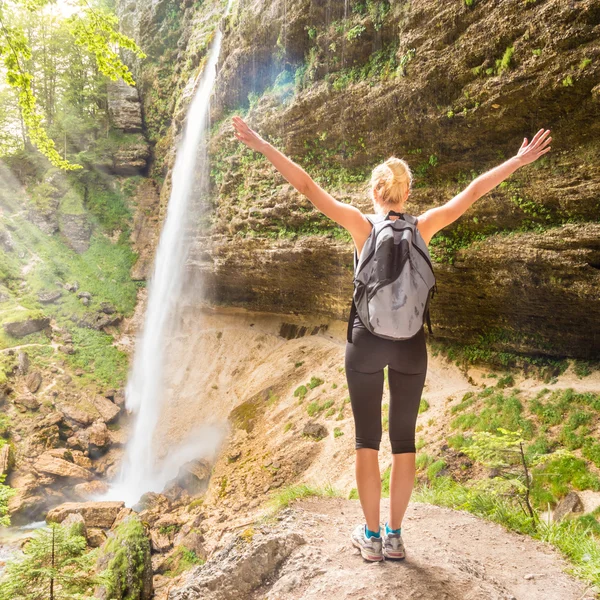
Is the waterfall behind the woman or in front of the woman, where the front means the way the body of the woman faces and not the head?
in front

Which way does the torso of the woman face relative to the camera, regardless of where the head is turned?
away from the camera

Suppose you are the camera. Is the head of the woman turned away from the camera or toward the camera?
away from the camera

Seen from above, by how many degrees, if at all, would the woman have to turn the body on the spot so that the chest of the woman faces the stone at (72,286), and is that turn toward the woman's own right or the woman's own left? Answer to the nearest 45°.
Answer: approximately 45° to the woman's own left

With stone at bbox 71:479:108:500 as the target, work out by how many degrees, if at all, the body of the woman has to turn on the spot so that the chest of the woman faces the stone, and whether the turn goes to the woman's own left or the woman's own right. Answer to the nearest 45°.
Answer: approximately 45° to the woman's own left

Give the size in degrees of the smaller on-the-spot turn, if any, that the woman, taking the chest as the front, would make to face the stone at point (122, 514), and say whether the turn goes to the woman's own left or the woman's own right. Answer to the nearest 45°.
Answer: approximately 45° to the woman's own left

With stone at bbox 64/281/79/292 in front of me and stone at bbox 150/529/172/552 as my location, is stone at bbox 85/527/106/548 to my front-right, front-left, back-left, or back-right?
front-left
